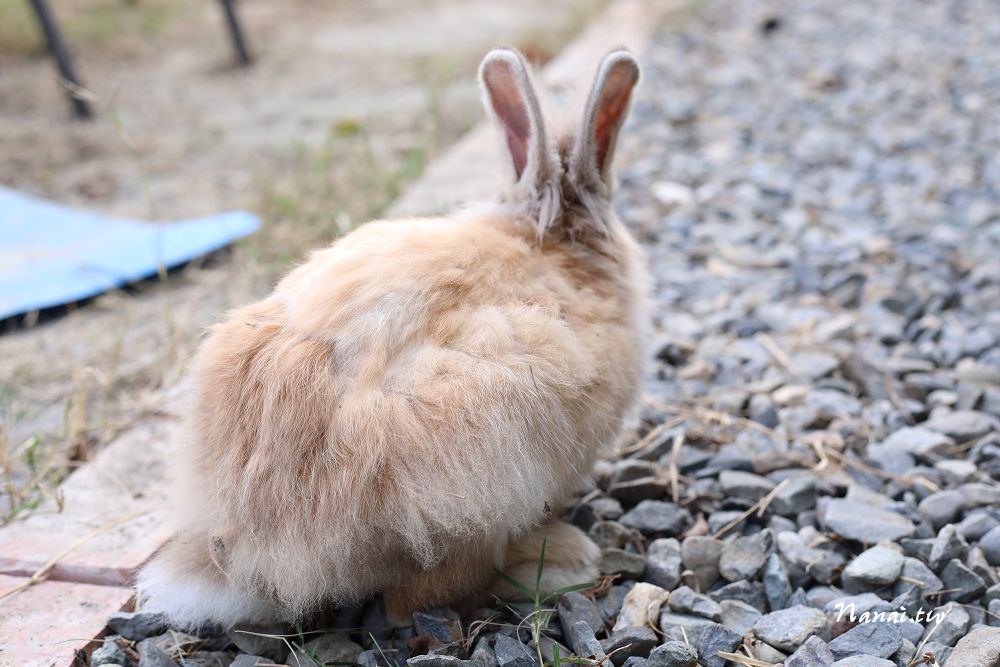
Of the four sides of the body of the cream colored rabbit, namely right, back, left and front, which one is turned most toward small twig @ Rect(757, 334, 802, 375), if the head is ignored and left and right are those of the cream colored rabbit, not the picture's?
front

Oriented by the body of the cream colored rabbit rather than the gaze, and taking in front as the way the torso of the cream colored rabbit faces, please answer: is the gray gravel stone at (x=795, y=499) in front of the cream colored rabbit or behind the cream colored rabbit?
in front

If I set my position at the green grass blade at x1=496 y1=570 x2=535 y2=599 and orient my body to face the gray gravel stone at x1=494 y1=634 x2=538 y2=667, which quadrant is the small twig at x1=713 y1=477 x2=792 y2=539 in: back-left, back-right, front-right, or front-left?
back-left

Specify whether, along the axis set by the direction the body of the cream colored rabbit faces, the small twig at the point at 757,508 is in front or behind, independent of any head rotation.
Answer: in front

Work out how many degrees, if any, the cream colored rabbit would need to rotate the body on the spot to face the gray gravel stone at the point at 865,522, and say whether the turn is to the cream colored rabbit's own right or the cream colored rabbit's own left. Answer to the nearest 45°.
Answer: approximately 45° to the cream colored rabbit's own right

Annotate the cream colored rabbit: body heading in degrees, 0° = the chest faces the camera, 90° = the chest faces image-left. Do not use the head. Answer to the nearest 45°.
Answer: approximately 225°
